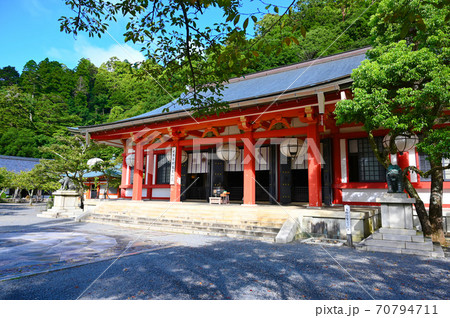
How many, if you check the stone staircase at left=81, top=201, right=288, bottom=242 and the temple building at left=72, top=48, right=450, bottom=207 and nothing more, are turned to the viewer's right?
0

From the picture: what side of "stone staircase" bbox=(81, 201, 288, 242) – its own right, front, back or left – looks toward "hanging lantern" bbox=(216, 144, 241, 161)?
back

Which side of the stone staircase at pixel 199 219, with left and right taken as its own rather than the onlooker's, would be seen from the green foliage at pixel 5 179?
right

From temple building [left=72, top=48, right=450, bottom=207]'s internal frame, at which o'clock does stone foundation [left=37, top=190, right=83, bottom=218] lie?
The stone foundation is roughly at 2 o'clock from the temple building.

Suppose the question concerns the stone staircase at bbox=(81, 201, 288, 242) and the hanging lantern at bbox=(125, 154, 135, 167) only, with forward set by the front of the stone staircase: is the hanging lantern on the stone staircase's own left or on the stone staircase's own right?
on the stone staircase's own right

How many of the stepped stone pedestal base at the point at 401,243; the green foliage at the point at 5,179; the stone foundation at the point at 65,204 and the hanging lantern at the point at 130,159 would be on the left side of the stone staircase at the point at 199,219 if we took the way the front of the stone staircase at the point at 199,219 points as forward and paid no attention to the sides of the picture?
1

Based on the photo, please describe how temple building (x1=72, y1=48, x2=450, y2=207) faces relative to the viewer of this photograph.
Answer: facing the viewer and to the left of the viewer

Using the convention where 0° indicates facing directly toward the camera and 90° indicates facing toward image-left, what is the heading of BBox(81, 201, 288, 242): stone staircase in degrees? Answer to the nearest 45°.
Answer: approximately 45°

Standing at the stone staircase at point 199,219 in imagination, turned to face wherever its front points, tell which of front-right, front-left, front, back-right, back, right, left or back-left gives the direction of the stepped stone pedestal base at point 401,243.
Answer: left
